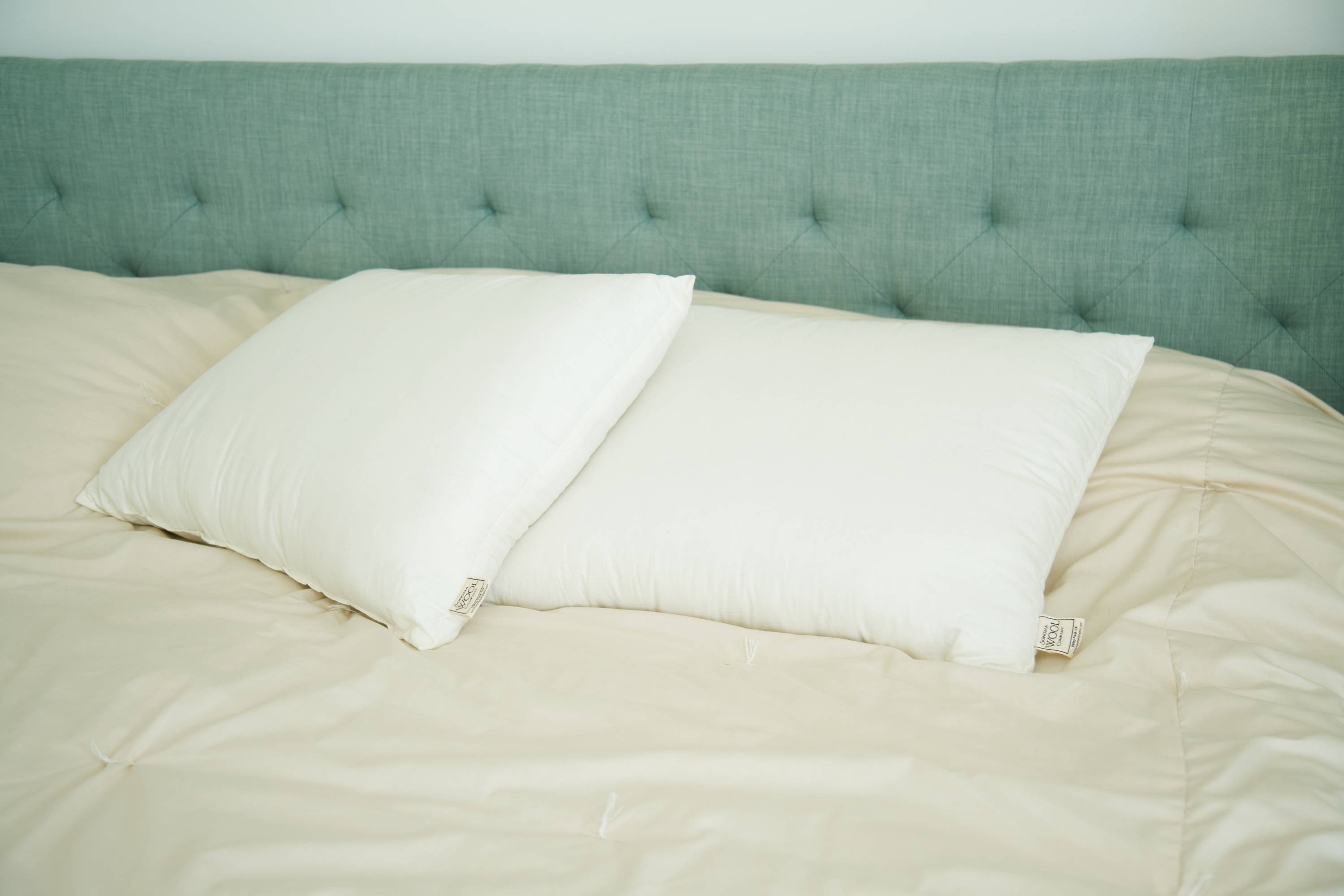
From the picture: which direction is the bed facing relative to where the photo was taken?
toward the camera
